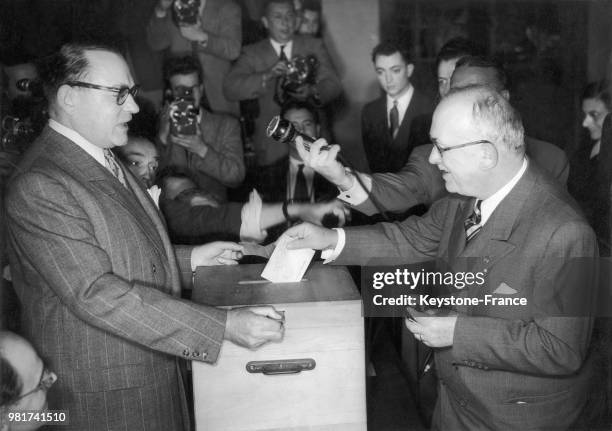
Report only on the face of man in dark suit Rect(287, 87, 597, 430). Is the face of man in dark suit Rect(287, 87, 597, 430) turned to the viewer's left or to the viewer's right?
to the viewer's left

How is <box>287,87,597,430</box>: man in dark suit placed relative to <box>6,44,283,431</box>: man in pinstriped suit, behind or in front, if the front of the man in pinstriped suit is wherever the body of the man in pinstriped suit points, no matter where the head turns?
in front

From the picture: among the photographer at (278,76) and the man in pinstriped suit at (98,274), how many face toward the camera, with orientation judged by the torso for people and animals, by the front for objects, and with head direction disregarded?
1

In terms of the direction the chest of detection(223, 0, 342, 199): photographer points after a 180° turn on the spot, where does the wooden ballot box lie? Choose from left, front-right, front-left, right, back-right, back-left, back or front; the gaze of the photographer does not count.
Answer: back

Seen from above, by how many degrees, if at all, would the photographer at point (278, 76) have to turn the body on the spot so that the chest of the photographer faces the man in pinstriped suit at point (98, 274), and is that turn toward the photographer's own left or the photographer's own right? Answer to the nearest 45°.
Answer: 0° — they already face them

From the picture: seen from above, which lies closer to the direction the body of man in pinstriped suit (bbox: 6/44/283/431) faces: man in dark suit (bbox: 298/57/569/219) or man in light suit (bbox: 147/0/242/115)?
the man in dark suit

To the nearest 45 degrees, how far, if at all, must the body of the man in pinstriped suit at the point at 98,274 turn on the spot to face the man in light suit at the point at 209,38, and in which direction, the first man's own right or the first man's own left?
approximately 90° to the first man's own left

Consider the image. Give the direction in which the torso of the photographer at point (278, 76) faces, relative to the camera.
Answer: toward the camera

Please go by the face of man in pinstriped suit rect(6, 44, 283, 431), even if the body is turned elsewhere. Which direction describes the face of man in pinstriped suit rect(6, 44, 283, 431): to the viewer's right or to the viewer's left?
to the viewer's right

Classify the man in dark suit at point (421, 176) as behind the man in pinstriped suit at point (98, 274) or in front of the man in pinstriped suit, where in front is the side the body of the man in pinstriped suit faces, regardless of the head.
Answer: in front

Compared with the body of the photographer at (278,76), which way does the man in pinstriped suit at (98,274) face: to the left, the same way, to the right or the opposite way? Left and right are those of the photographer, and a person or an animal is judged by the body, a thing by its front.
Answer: to the left

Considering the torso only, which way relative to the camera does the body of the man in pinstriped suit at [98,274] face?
to the viewer's right
